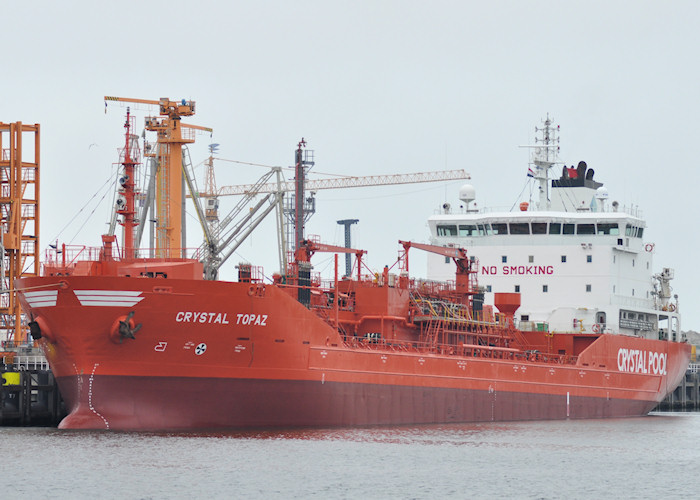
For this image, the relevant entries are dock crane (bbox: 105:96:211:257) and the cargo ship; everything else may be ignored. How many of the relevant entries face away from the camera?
0

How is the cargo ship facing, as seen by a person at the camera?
facing the viewer and to the left of the viewer
